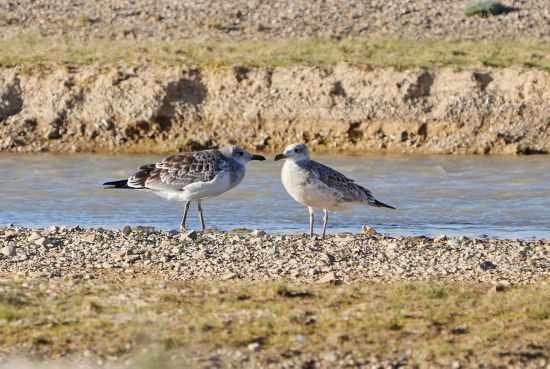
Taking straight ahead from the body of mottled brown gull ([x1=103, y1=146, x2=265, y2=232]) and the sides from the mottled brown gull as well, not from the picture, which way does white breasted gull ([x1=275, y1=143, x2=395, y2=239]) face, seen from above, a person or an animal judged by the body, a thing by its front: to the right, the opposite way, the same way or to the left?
the opposite way

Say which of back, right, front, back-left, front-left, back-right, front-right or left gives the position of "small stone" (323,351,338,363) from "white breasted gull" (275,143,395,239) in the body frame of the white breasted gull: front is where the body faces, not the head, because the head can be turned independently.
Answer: left

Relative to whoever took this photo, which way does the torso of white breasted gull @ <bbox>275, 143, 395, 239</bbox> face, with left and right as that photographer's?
facing to the left of the viewer

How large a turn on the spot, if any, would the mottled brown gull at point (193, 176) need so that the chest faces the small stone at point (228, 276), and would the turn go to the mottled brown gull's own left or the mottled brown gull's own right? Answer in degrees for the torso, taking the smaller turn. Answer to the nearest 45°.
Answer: approximately 90° to the mottled brown gull's own right

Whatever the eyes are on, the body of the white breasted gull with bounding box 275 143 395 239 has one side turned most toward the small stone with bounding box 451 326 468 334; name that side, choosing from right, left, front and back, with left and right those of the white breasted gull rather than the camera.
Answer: left

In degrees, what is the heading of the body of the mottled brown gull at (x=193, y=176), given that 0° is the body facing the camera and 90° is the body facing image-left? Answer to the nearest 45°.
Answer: approximately 270°

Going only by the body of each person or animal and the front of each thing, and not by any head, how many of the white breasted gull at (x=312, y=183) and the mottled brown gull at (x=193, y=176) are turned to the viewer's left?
1

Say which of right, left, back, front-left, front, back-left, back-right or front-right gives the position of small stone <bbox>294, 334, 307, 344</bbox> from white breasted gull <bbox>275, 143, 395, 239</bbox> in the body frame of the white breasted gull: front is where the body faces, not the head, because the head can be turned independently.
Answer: left

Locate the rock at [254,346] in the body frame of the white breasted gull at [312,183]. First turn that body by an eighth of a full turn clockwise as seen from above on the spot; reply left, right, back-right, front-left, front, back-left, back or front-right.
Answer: back-left

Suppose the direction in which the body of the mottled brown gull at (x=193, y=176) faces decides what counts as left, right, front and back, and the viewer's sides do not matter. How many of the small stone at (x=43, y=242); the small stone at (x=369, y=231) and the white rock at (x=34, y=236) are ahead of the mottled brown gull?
1

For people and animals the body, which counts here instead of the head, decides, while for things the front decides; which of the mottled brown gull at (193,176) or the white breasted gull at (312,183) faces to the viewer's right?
the mottled brown gull

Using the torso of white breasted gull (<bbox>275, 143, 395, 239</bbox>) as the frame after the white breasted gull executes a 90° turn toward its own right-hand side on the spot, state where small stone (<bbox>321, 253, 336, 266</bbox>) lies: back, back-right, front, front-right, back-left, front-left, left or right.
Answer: back

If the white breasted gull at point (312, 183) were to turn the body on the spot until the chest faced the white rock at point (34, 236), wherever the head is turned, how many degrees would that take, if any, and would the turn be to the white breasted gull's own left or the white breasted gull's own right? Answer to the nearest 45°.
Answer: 0° — it already faces it

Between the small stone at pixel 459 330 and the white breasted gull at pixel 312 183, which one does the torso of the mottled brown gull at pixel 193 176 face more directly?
the white breasted gull
